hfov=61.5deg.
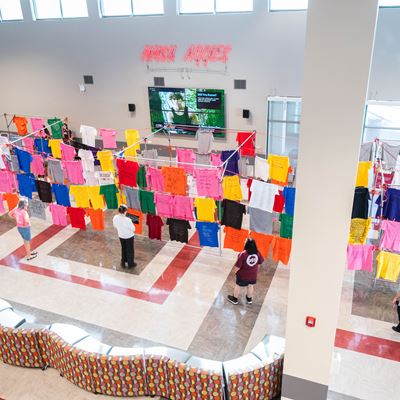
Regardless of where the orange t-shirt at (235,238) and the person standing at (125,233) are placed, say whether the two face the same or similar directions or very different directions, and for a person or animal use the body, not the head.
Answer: very different directions

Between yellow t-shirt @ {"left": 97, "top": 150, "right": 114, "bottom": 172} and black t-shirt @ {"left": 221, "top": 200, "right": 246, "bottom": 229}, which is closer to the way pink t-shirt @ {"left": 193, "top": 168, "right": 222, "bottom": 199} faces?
the black t-shirt

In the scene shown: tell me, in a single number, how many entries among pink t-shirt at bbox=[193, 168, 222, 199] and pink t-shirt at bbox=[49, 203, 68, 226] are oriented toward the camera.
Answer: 2

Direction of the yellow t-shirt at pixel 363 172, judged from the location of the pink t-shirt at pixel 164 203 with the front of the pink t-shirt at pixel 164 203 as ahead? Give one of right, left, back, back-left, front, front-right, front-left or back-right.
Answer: left

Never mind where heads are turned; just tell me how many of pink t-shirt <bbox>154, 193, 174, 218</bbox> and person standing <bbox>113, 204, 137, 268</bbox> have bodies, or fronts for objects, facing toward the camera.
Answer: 1

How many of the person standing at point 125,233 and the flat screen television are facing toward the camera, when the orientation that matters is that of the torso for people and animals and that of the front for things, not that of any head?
1

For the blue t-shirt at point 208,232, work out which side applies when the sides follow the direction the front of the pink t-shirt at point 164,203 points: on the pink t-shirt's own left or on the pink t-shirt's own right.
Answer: on the pink t-shirt's own left

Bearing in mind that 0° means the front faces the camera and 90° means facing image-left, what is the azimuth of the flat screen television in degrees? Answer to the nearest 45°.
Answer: approximately 0°

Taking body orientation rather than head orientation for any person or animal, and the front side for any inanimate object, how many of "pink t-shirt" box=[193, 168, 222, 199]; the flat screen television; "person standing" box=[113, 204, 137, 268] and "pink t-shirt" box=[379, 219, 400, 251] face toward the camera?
3

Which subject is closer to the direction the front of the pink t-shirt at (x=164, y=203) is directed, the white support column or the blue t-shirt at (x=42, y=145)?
the white support column
